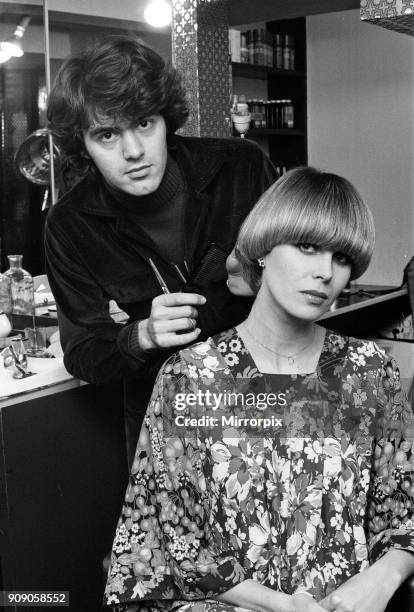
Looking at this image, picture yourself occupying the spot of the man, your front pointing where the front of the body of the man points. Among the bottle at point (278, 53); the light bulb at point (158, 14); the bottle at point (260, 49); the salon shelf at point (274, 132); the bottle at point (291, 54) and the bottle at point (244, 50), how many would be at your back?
6

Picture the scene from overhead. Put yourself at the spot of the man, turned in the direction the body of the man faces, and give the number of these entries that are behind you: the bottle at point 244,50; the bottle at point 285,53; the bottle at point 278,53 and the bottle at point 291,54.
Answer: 4

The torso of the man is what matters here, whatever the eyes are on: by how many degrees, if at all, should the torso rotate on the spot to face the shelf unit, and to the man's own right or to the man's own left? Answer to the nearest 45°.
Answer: approximately 180°

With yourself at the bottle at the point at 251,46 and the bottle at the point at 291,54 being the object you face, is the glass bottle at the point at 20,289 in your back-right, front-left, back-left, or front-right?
back-right

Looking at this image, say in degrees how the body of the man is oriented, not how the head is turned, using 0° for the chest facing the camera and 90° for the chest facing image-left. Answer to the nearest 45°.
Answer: approximately 0°

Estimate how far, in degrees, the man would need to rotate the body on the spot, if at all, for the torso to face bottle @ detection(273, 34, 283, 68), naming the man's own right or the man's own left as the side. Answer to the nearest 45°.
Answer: approximately 180°

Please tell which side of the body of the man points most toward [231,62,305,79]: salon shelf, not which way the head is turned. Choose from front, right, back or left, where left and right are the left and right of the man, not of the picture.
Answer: back
